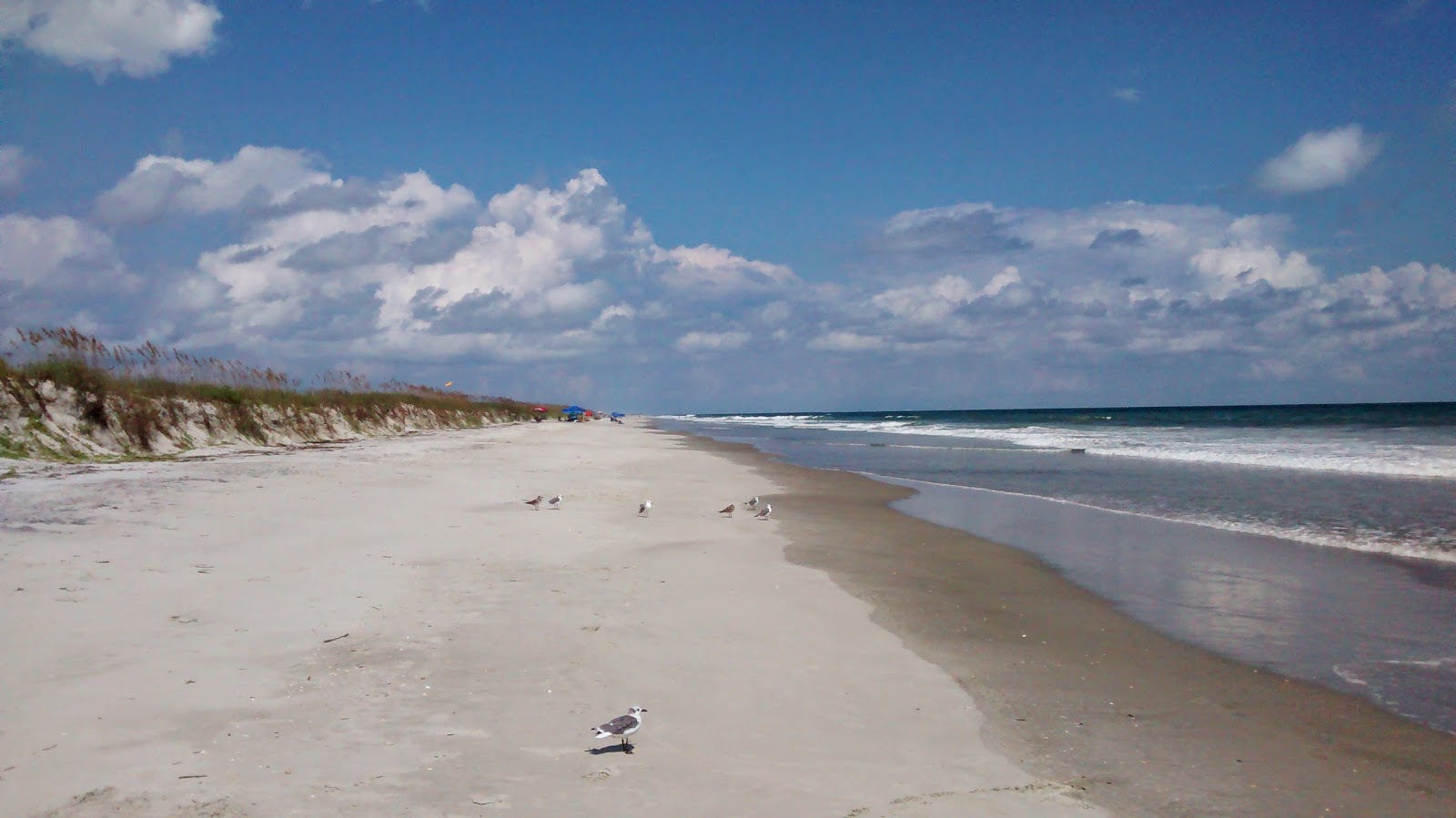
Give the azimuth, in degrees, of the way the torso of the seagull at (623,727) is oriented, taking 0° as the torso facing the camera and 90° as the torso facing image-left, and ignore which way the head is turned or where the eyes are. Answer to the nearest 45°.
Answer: approximately 270°
